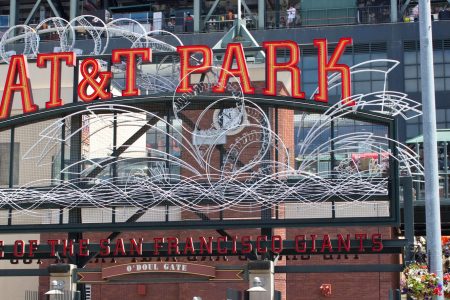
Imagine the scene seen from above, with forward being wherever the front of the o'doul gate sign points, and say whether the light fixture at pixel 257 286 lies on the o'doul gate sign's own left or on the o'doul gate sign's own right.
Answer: on the o'doul gate sign's own left

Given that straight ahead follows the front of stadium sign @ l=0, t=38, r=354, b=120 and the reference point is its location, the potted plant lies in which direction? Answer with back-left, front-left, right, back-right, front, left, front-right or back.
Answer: front-left

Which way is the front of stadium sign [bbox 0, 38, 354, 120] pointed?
toward the camera

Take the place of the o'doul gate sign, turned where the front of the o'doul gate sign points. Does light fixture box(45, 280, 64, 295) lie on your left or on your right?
on your right

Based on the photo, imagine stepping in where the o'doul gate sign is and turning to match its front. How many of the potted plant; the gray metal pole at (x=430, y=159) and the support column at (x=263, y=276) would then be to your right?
0

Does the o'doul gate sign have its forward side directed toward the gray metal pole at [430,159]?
no

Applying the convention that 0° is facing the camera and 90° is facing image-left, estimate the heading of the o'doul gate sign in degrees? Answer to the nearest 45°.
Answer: approximately 0°

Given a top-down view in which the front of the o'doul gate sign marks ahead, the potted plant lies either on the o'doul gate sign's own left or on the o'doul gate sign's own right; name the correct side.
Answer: on the o'doul gate sign's own left

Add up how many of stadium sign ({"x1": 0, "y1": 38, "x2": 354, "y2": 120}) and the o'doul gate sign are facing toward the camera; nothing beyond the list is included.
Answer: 2

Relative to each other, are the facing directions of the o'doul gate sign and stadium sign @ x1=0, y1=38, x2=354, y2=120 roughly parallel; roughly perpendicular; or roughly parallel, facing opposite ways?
roughly parallel
